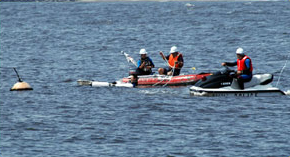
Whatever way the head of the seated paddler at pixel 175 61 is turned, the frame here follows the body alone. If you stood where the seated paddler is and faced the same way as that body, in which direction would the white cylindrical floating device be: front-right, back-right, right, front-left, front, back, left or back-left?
front-right

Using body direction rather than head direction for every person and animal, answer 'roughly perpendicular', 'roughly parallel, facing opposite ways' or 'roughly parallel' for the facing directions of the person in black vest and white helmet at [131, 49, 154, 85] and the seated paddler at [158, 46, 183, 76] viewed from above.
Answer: roughly parallel

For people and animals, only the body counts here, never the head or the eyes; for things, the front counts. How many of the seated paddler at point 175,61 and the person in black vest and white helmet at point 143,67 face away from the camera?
0

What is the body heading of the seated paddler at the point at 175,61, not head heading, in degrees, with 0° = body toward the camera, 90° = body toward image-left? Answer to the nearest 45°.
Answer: approximately 45°

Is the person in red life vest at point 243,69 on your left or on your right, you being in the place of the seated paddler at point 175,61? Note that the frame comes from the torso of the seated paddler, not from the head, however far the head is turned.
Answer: on your left

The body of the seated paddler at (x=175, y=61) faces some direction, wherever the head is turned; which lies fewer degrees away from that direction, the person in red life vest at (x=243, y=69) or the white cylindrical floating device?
the white cylindrical floating device

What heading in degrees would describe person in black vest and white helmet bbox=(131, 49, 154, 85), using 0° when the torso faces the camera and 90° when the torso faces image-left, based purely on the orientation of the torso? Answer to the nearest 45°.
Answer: approximately 45°

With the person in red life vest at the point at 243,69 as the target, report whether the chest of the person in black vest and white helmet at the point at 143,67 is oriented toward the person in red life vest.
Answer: no

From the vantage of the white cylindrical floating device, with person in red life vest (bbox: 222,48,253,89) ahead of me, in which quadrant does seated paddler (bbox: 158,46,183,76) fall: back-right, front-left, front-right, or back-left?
front-left

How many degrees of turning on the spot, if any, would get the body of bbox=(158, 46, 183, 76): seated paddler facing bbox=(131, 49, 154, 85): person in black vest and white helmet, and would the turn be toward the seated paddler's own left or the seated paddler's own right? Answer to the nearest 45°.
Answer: approximately 45° to the seated paddler's own right
